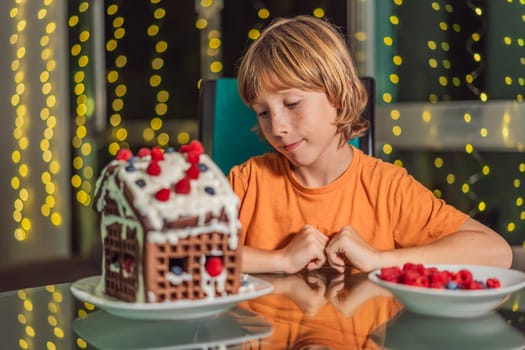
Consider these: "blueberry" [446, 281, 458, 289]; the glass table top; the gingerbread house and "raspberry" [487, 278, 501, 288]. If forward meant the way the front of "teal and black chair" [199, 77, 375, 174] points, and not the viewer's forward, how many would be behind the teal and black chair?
0

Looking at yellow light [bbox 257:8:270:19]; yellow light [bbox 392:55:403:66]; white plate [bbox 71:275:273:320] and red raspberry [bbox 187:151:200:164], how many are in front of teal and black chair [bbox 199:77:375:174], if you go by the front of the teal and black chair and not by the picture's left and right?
2

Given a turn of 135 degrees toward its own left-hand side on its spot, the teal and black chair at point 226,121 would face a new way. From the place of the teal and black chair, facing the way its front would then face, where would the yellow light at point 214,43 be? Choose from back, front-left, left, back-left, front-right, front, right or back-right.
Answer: front-left

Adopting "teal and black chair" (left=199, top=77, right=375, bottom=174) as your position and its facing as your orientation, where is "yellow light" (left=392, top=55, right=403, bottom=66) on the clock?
The yellow light is roughly at 7 o'clock from the teal and black chair.

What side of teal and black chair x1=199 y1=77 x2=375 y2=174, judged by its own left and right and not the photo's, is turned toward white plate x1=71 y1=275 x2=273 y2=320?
front

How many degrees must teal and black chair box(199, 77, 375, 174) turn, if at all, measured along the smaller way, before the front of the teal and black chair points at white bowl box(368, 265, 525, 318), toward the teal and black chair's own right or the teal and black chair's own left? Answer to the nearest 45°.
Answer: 0° — it already faces it

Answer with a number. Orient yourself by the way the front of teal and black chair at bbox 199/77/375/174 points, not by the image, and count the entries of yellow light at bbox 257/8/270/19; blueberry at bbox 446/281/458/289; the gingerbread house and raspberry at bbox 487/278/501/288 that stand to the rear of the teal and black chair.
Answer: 1

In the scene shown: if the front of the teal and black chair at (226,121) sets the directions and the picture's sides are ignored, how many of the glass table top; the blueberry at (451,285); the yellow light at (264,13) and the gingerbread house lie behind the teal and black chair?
1

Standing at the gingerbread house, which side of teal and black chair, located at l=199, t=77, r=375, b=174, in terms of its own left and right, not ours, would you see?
front

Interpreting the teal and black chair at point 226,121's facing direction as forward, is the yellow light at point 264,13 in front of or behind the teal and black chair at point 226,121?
behind

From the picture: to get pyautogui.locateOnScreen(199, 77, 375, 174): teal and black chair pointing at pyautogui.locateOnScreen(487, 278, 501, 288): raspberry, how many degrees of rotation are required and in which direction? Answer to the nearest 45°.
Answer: approximately 45° to its left
